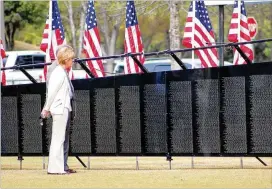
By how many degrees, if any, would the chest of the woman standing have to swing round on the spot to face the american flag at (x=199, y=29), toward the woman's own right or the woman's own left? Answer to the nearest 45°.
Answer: approximately 45° to the woman's own left

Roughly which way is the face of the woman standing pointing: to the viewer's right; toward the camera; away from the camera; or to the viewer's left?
to the viewer's right

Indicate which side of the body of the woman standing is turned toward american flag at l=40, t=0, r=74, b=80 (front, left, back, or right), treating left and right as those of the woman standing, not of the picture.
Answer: left

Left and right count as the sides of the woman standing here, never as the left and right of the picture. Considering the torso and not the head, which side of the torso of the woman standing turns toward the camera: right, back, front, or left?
right

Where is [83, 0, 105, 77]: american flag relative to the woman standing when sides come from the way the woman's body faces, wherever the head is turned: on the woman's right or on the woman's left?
on the woman's left
